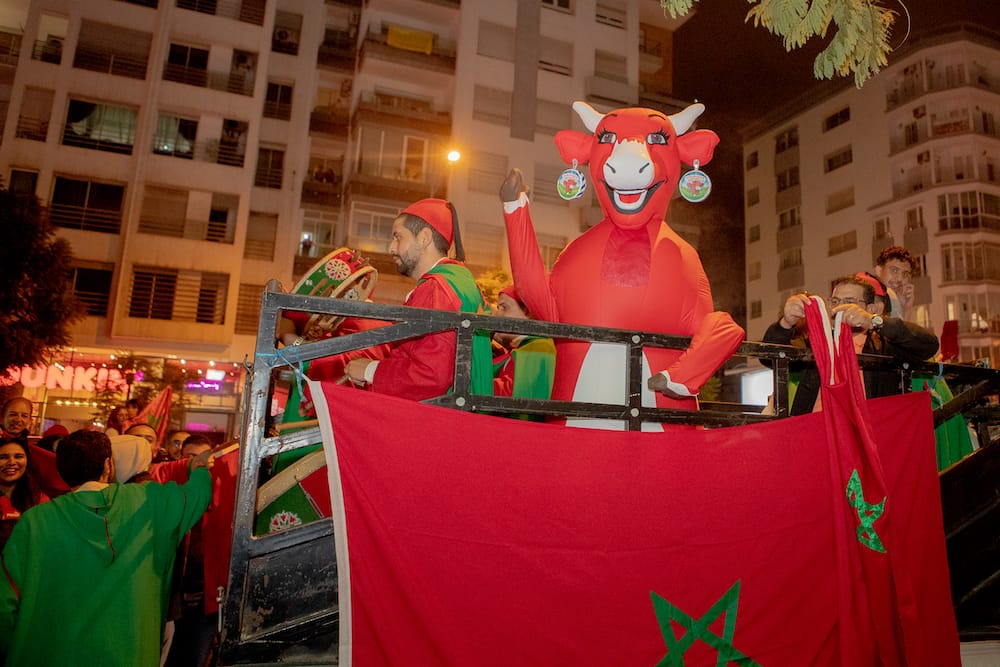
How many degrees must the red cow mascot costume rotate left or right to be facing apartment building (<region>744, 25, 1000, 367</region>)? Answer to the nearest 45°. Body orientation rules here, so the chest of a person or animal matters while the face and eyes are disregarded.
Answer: approximately 135° to its left

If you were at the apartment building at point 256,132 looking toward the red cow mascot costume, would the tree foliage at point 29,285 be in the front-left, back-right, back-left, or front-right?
front-right

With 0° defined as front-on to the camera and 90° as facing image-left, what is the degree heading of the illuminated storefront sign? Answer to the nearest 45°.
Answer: approximately 0°

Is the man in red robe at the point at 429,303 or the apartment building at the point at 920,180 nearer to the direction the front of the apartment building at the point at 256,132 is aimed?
the man in red robe

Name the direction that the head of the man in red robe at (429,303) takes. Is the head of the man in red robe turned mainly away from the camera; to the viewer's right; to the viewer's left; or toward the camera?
to the viewer's left

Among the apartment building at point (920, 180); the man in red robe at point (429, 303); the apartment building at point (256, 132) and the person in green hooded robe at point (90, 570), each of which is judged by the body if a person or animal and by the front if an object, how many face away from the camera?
1

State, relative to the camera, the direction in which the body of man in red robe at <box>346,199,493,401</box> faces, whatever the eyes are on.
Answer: to the viewer's left

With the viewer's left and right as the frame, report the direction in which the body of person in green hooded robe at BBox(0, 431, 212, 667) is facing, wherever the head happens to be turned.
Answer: facing away from the viewer

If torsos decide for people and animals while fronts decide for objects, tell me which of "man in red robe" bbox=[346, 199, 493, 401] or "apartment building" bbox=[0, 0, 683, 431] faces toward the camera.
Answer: the apartment building

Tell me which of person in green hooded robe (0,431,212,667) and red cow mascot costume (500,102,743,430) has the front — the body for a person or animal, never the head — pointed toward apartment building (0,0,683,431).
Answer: the person in green hooded robe

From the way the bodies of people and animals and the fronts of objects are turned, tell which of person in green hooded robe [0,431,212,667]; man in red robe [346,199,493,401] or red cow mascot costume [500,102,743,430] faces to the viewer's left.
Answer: the man in red robe

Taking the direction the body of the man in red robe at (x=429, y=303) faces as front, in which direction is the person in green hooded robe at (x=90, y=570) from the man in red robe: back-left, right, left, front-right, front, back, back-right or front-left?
front

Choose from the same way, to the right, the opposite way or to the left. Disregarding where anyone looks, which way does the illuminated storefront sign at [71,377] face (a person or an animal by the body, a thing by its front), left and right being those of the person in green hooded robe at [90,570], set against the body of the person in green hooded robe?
the opposite way

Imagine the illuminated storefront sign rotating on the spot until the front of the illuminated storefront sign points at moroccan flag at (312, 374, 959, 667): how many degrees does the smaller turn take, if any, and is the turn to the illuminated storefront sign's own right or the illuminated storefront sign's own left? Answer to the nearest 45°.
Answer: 0° — it already faces it

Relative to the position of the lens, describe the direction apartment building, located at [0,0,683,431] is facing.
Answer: facing the viewer

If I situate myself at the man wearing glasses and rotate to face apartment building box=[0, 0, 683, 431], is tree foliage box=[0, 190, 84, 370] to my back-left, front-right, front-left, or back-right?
front-left

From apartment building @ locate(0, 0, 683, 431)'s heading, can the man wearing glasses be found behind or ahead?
ahead

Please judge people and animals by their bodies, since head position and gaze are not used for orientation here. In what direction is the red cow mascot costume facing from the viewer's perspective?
toward the camera

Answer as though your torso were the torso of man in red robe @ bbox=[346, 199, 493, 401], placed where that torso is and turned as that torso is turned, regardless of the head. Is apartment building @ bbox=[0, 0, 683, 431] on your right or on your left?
on your right
